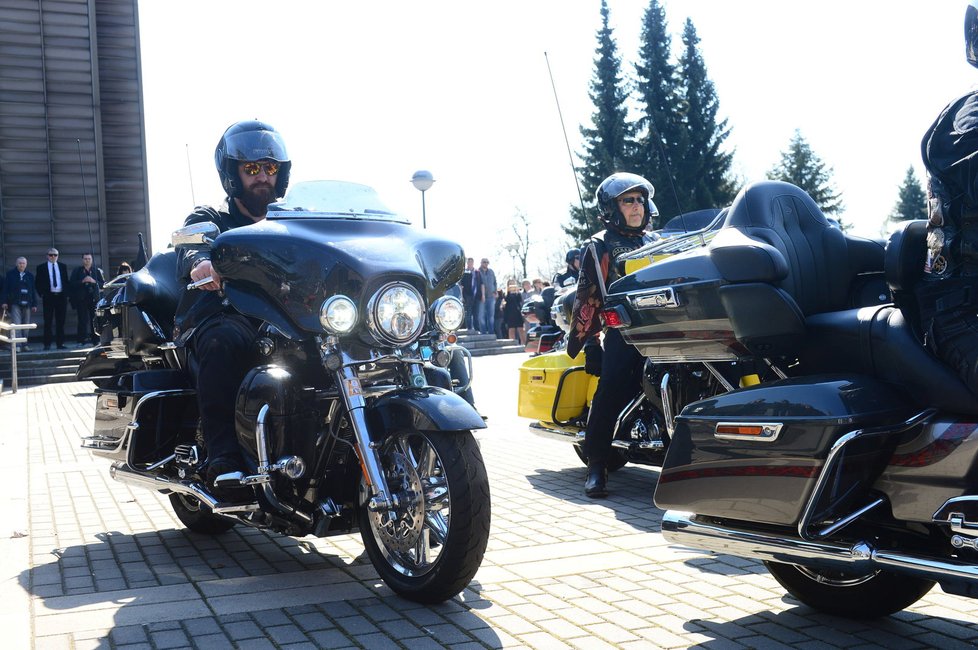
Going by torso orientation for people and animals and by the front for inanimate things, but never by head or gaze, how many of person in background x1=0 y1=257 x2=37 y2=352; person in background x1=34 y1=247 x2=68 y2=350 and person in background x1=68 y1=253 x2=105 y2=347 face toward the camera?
3

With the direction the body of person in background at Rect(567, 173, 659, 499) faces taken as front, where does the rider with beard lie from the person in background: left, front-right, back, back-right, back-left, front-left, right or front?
right

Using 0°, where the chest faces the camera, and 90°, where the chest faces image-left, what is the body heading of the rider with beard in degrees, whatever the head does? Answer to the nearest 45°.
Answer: approximately 315°

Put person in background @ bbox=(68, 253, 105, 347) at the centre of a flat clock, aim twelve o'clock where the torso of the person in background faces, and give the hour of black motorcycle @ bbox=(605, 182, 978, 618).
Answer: The black motorcycle is roughly at 12 o'clock from the person in background.

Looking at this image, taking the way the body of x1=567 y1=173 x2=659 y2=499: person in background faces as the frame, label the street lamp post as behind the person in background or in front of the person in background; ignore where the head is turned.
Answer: behind

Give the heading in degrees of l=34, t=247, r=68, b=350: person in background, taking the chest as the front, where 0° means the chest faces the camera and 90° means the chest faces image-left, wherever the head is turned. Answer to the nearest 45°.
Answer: approximately 0°

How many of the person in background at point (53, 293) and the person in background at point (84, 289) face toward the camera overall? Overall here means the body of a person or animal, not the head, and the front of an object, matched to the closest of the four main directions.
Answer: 2

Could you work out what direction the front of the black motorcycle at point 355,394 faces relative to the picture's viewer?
facing the viewer and to the right of the viewer

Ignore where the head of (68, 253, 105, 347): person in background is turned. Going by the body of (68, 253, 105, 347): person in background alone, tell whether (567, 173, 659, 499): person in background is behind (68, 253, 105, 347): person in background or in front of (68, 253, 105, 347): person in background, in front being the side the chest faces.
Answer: in front

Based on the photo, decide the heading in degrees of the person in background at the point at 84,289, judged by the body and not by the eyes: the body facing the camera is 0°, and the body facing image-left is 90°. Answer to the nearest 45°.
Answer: approximately 0°
